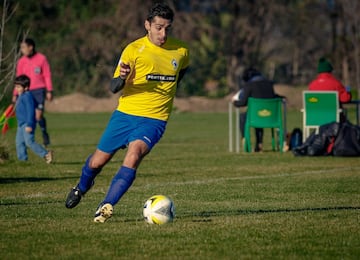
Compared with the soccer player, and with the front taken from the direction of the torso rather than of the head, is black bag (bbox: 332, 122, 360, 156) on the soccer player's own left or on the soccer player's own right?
on the soccer player's own left

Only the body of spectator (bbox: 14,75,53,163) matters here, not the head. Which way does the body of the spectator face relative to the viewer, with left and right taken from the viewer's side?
facing to the left of the viewer

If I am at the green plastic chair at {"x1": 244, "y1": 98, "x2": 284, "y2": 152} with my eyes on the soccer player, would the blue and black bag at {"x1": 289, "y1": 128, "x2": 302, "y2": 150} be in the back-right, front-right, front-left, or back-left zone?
back-left

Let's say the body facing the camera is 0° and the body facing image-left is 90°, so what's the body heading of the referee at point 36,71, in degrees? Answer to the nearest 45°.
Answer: approximately 45°

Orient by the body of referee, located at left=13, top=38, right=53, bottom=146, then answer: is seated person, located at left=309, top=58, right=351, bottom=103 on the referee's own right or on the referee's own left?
on the referee's own left

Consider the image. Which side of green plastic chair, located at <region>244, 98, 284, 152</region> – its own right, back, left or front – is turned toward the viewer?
back
